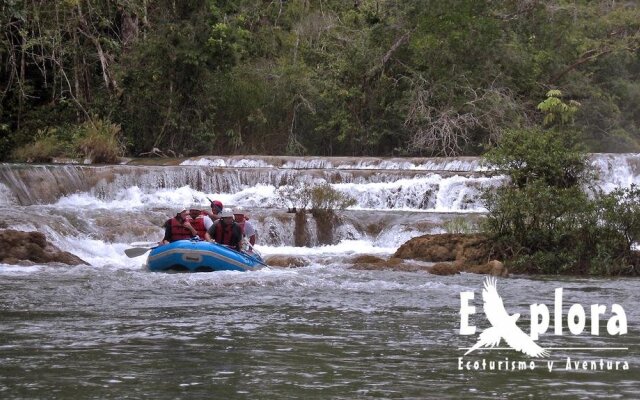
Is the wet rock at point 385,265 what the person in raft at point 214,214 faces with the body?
no

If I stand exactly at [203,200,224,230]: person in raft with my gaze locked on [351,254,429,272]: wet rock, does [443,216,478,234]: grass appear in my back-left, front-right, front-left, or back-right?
front-left

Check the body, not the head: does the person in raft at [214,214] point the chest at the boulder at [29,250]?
no

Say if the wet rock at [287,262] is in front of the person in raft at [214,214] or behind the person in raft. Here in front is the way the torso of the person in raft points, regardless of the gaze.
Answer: behind
